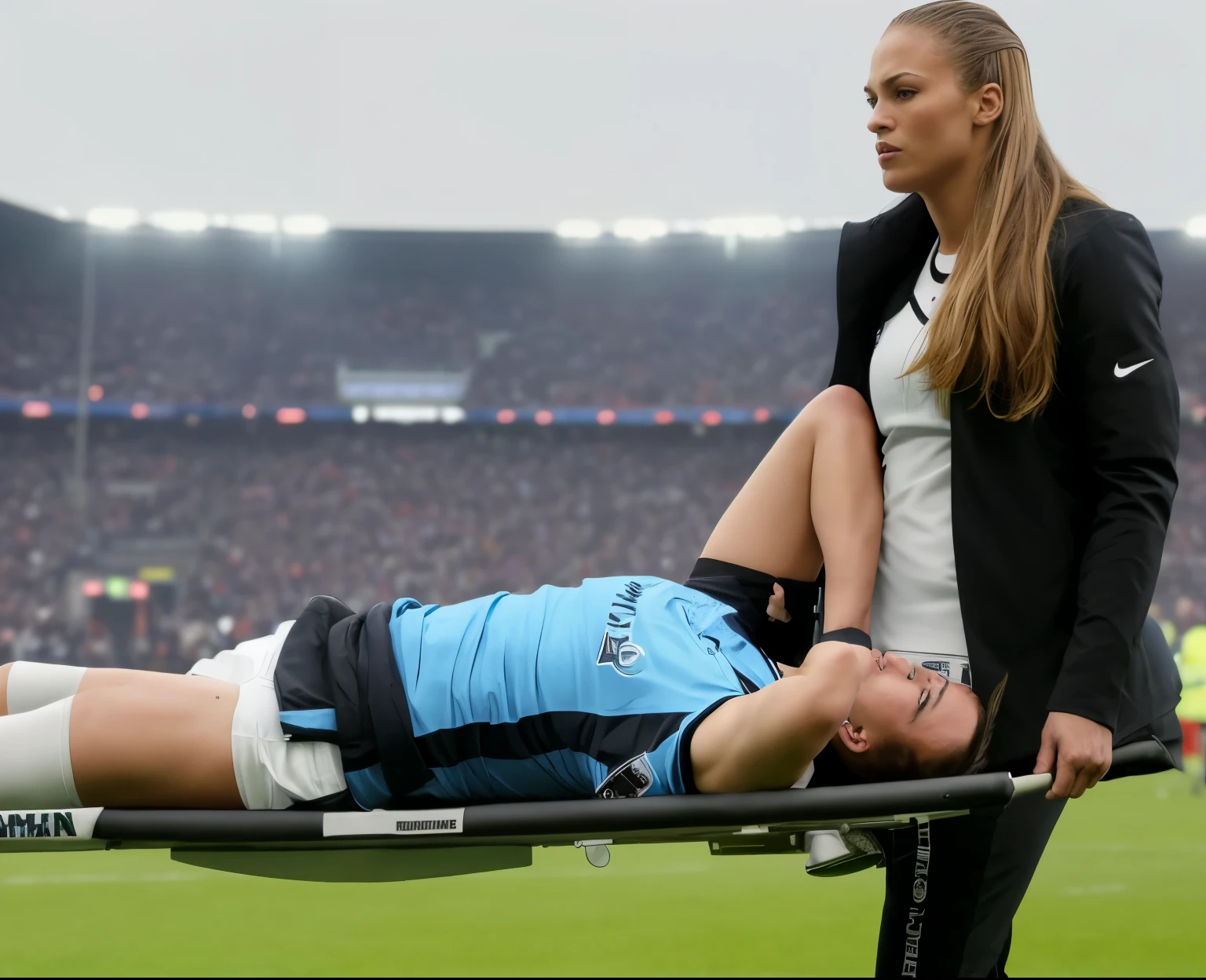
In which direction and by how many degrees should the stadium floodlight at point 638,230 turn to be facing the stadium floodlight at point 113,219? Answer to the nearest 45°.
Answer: approximately 90° to its right

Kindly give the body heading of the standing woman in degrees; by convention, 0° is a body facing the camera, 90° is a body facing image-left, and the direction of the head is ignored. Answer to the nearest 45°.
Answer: approximately 45°

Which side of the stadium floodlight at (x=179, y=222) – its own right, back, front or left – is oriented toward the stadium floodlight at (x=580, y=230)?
left

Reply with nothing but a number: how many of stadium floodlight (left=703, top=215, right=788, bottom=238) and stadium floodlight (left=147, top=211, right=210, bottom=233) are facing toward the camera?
2

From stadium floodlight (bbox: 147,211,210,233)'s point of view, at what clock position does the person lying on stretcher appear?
The person lying on stretcher is roughly at 12 o'clock from the stadium floodlight.

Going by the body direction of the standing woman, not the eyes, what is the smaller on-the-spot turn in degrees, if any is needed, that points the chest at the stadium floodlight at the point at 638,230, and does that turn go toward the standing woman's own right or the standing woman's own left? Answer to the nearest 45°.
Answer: approximately 135° to the standing woman's own right

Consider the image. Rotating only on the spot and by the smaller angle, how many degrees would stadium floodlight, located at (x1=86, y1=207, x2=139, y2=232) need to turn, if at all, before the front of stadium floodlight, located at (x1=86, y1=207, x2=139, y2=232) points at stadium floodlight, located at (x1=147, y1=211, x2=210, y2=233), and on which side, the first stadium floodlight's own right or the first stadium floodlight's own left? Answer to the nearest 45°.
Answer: approximately 90° to the first stadium floodlight's own left

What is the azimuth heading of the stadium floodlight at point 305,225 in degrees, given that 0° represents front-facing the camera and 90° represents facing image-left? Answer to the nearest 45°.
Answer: approximately 0°

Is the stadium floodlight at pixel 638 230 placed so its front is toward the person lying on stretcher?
yes

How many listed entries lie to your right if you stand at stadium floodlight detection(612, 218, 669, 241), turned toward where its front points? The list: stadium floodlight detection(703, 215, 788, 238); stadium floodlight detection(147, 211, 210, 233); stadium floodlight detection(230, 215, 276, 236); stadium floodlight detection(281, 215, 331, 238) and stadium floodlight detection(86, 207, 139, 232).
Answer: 4

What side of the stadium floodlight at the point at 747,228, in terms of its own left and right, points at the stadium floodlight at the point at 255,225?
right
